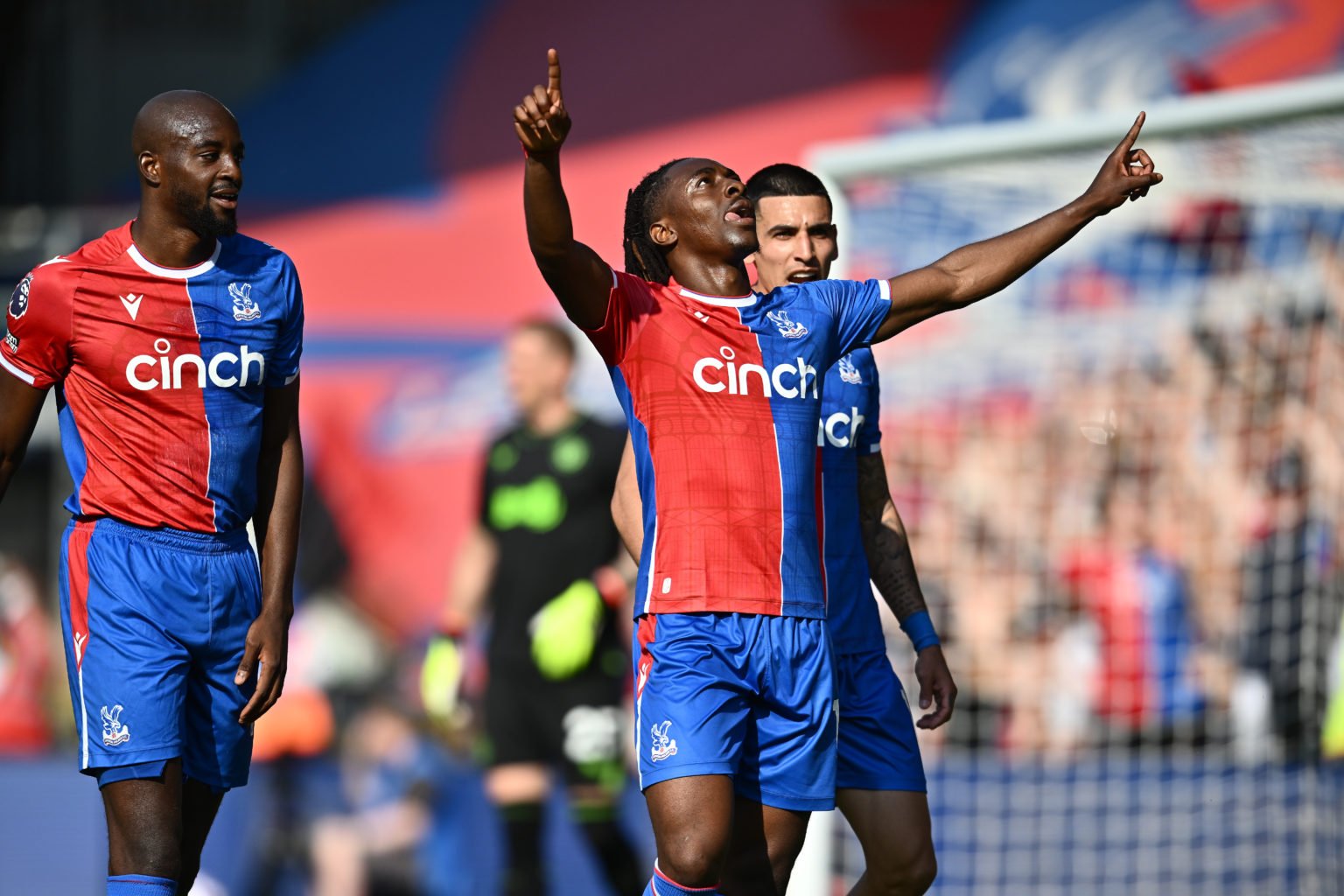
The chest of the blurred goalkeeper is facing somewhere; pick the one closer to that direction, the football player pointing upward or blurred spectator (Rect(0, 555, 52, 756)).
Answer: the football player pointing upward

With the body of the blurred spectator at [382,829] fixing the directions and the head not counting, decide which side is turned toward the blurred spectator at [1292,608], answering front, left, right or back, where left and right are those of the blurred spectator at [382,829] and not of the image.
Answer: left

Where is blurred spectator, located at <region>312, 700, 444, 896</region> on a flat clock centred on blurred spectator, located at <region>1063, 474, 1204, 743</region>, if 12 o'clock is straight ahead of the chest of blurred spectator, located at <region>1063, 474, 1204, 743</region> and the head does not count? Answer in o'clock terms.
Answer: blurred spectator, located at <region>312, 700, 444, 896</region> is roughly at 3 o'clock from blurred spectator, located at <region>1063, 474, 1204, 743</region>.

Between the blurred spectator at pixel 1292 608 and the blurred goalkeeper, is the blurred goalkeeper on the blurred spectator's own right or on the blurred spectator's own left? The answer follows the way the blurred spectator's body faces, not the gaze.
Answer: on the blurred spectator's own right

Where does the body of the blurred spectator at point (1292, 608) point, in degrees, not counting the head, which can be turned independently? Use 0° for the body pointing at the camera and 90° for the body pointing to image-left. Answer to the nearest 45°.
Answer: approximately 0°

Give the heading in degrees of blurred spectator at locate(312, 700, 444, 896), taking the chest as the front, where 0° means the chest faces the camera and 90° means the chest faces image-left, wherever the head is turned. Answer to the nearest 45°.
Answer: approximately 45°

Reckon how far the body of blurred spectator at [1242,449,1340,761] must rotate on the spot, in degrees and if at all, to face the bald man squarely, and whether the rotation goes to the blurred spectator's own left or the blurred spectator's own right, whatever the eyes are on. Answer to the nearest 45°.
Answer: approximately 45° to the blurred spectator's own right

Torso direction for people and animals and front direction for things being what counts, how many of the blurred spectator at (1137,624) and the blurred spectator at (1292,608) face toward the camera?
2
